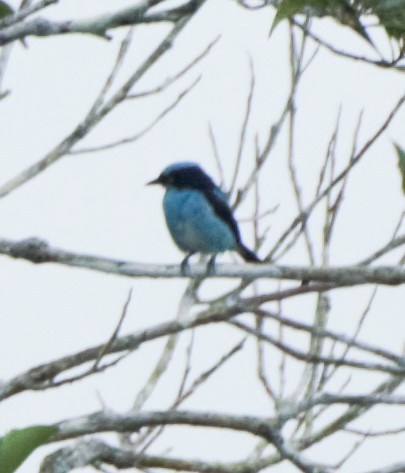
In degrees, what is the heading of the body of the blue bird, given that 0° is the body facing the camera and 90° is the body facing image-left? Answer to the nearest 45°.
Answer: approximately 45°
